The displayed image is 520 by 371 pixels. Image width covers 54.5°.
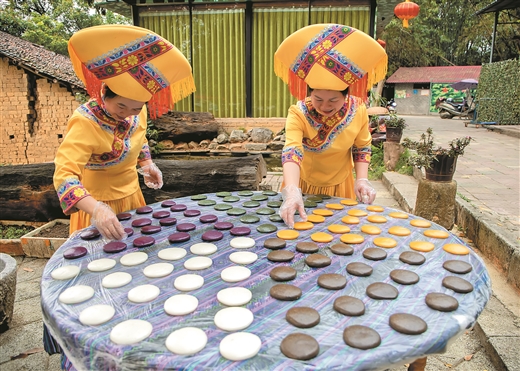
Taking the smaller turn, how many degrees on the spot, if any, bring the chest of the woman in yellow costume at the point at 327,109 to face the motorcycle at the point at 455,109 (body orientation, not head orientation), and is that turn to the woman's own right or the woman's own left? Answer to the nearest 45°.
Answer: approximately 180°

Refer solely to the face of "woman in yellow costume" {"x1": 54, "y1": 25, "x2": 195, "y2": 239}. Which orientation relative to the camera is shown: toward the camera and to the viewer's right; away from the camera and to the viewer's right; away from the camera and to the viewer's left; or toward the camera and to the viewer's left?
toward the camera and to the viewer's right

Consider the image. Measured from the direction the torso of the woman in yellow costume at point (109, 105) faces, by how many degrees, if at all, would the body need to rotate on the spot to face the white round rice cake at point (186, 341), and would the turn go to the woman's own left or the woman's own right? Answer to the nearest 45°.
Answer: approximately 45° to the woman's own right

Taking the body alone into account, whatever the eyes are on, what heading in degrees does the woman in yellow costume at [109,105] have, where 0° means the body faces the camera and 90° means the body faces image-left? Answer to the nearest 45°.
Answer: approximately 315°

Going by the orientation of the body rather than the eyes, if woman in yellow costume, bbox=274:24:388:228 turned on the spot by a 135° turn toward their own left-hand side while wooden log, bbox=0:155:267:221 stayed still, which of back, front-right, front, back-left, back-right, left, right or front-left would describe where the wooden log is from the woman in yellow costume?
left

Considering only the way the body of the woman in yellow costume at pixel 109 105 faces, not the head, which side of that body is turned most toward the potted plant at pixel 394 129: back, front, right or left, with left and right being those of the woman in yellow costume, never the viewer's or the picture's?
left

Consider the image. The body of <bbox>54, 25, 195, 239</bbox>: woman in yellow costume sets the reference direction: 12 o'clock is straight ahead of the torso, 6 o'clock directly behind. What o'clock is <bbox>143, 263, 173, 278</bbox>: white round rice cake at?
The white round rice cake is roughly at 1 o'clock from the woman in yellow costume.

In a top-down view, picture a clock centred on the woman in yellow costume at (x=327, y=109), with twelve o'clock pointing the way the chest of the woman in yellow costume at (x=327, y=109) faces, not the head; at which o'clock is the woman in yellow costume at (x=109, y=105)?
the woman in yellow costume at (x=109, y=105) is roughly at 2 o'clock from the woman in yellow costume at (x=327, y=109).

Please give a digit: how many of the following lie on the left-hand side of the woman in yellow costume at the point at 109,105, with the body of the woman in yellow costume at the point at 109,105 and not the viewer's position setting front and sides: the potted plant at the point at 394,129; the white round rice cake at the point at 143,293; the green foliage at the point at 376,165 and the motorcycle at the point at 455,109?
3

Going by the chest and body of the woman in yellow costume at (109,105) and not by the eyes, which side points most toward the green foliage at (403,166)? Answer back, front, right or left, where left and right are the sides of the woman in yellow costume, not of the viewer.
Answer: left
